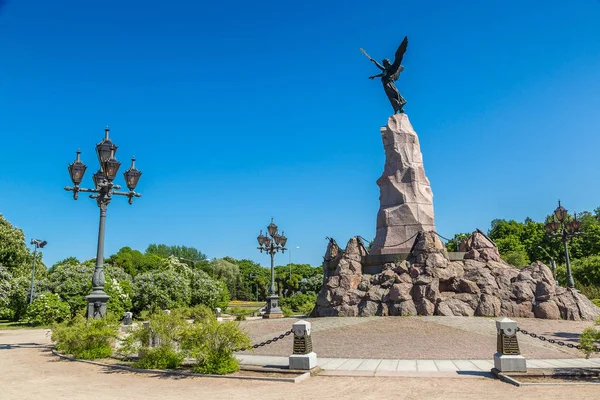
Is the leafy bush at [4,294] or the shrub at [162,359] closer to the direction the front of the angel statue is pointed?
the leafy bush

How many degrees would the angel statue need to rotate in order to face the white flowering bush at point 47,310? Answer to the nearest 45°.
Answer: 0° — it already faces it

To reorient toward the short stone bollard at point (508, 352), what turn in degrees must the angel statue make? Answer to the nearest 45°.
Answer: approximately 90° to its left

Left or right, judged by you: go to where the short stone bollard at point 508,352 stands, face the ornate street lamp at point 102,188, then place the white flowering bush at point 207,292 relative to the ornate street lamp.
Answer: right

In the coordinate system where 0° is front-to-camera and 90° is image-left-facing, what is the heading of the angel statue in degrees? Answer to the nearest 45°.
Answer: approximately 90°
